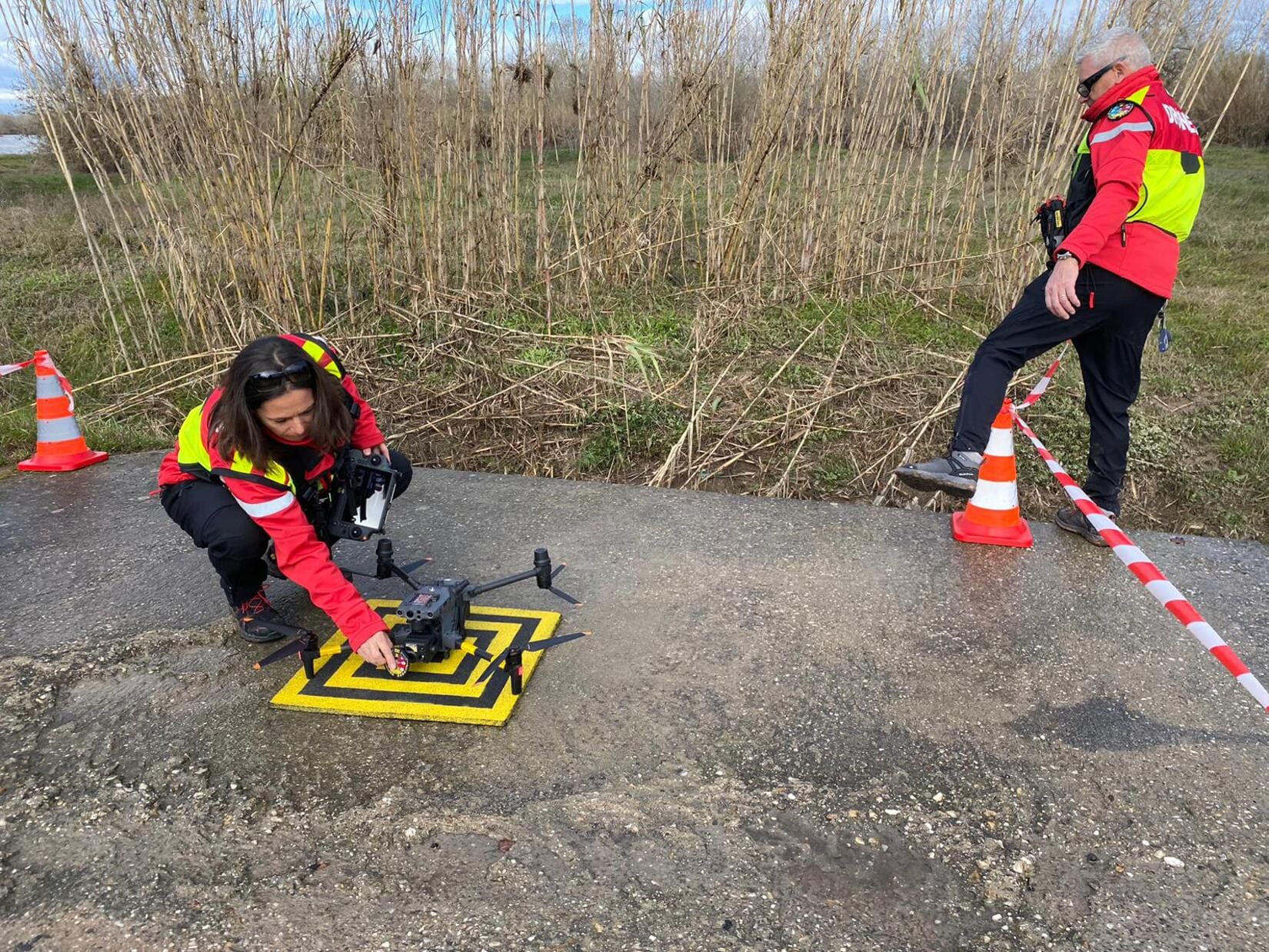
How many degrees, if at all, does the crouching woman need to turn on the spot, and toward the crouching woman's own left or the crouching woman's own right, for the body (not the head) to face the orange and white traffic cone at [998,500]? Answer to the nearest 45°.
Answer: approximately 45° to the crouching woman's own left

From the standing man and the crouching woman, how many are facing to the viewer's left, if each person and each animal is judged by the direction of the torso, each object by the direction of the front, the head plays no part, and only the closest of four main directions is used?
1

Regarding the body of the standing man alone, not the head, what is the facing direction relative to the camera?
to the viewer's left

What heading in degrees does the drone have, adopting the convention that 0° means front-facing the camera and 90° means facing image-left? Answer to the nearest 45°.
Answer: approximately 45°

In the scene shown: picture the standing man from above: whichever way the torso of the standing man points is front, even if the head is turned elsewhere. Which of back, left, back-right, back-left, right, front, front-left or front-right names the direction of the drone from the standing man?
front-left

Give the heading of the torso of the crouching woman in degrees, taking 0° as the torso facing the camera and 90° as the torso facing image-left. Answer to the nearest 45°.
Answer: approximately 315°

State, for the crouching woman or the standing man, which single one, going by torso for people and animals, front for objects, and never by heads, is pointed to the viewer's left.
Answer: the standing man

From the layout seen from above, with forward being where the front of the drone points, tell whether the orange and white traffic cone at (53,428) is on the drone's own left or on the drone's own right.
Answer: on the drone's own right

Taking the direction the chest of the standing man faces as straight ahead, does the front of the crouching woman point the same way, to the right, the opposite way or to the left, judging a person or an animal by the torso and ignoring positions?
the opposite way

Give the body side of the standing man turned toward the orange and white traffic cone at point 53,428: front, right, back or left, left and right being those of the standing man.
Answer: front

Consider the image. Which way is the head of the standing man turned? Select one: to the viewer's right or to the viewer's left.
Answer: to the viewer's left
